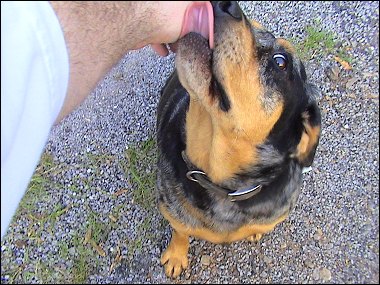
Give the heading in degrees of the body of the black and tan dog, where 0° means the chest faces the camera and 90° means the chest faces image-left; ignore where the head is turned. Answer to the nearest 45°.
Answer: approximately 0°
